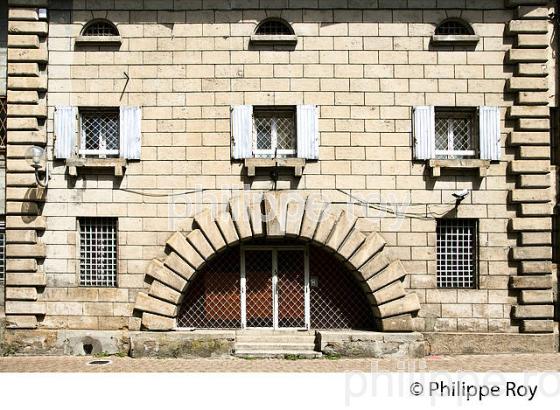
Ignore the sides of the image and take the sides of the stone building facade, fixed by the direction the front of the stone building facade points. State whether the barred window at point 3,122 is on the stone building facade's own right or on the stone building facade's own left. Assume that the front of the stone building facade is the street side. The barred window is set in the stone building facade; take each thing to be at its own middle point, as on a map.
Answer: on the stone building facade's own right

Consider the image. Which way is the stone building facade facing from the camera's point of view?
toward the camera

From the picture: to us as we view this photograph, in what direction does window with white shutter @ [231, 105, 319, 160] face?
facing the viewer

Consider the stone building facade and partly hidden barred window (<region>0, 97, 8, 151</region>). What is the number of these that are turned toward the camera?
2

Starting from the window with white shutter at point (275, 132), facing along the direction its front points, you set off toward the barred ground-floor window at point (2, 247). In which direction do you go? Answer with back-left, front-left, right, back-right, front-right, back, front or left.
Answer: right

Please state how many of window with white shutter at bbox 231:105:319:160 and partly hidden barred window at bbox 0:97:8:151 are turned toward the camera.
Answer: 2

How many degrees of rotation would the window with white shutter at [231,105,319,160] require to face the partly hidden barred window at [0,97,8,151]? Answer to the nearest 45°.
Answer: approximately 90° to its right
